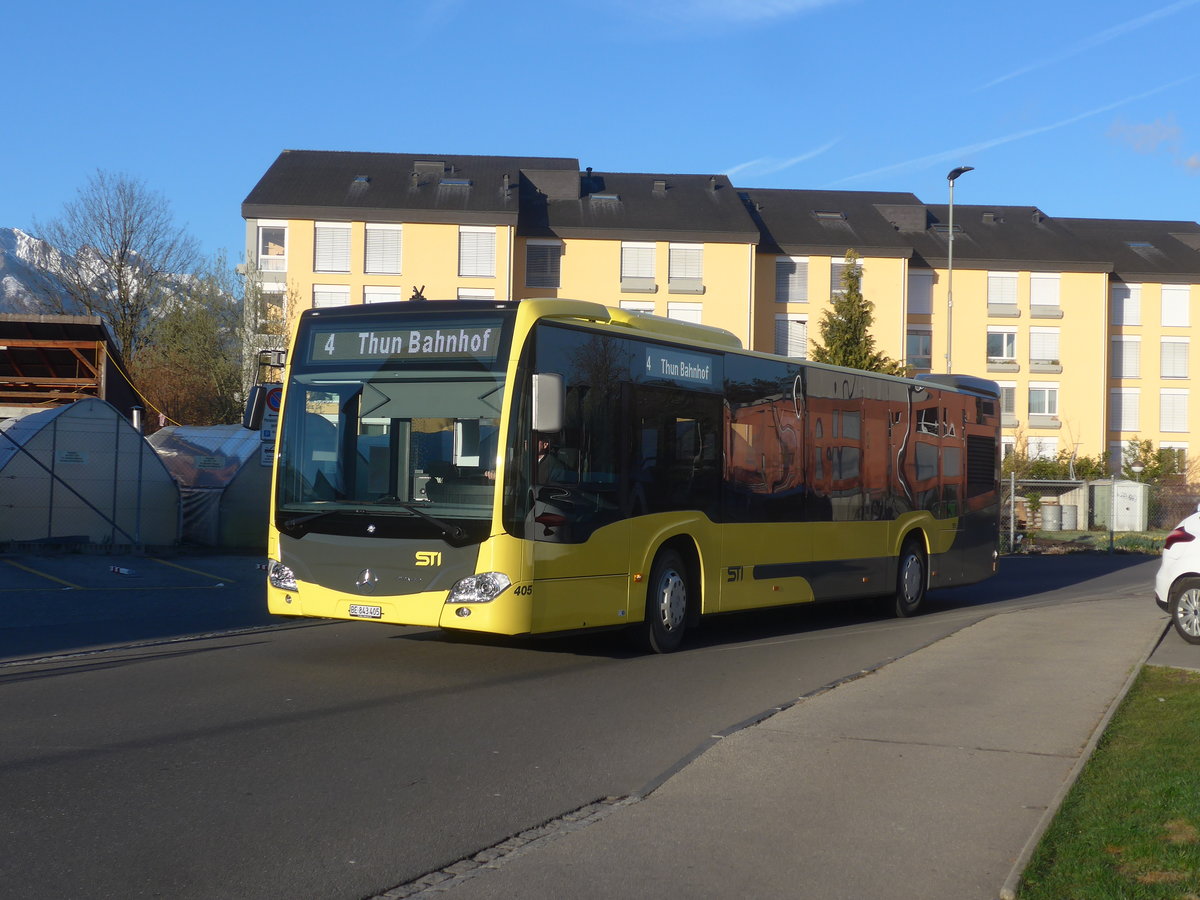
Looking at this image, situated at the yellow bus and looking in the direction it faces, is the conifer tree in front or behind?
behind

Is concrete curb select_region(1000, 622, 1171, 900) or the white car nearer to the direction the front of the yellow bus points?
the concrete curb

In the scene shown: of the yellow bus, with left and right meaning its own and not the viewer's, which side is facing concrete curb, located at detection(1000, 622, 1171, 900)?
left

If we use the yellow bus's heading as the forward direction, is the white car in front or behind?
behind

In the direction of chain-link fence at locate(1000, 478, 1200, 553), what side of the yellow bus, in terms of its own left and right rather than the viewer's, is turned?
back

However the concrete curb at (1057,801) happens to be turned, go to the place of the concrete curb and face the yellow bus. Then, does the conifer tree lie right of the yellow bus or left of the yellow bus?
right

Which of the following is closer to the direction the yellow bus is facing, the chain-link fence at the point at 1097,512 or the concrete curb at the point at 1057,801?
the concrete curb

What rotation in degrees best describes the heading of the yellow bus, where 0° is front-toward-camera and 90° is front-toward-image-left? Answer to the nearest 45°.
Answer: approximately 45°
